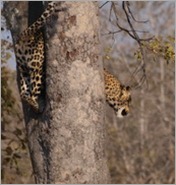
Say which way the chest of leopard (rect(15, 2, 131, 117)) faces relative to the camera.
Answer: to the viewer's right
